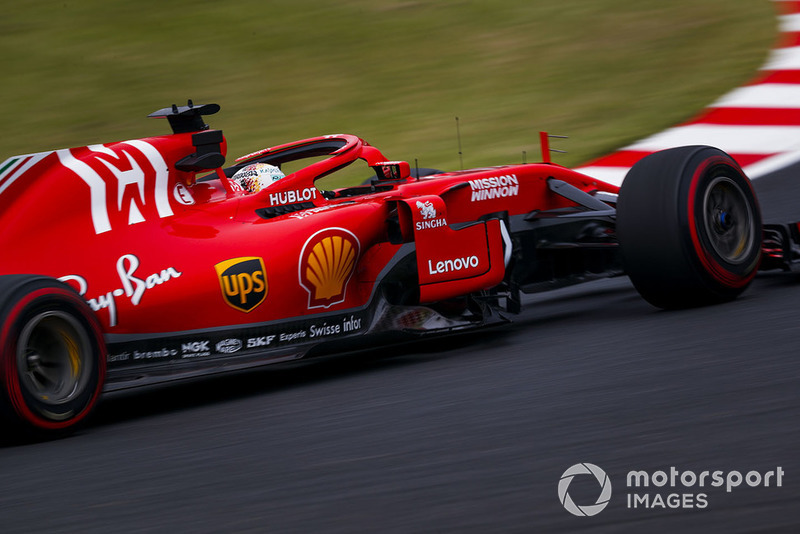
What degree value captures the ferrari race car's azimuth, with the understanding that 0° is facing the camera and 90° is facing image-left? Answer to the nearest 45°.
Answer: approximately 225°
